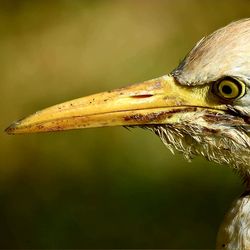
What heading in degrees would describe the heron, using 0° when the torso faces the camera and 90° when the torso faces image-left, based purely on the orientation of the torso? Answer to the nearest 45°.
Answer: approximately 90°
